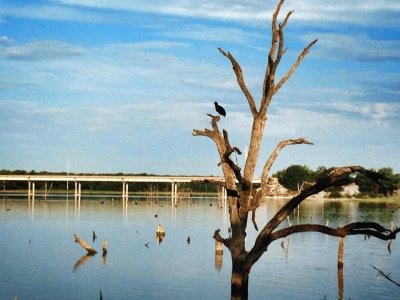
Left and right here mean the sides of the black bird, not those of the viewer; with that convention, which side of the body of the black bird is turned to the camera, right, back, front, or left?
left
